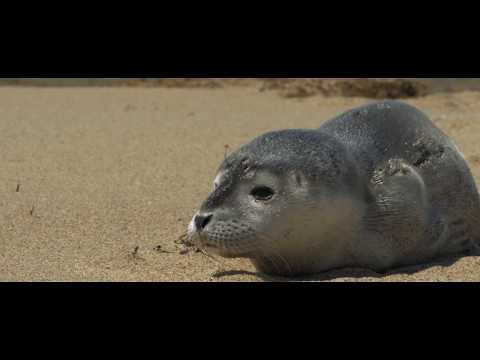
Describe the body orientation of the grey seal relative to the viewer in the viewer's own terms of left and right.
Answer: facing the viewer and to the left of the viewer
